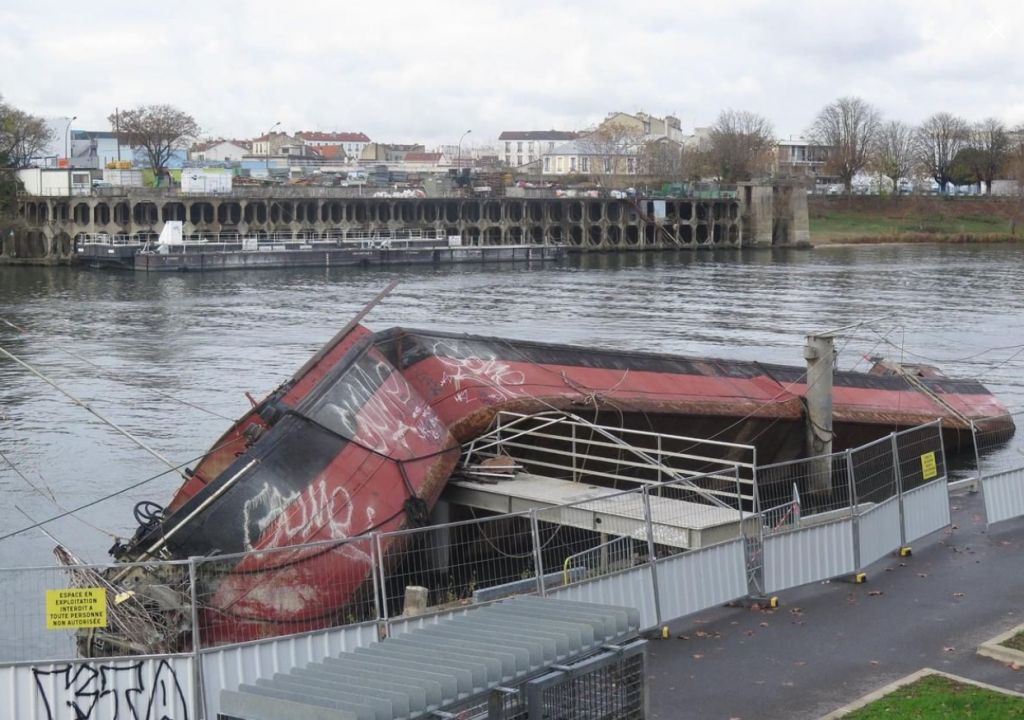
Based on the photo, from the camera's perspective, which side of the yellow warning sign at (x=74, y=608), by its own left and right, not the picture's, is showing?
front

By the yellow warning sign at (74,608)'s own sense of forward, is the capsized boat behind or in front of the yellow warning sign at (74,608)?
behind

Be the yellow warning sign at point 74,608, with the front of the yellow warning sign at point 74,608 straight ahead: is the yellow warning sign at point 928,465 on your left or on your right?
on your left

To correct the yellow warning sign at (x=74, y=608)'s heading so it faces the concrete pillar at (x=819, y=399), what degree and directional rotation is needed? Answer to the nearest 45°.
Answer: approximately 135° to its left
